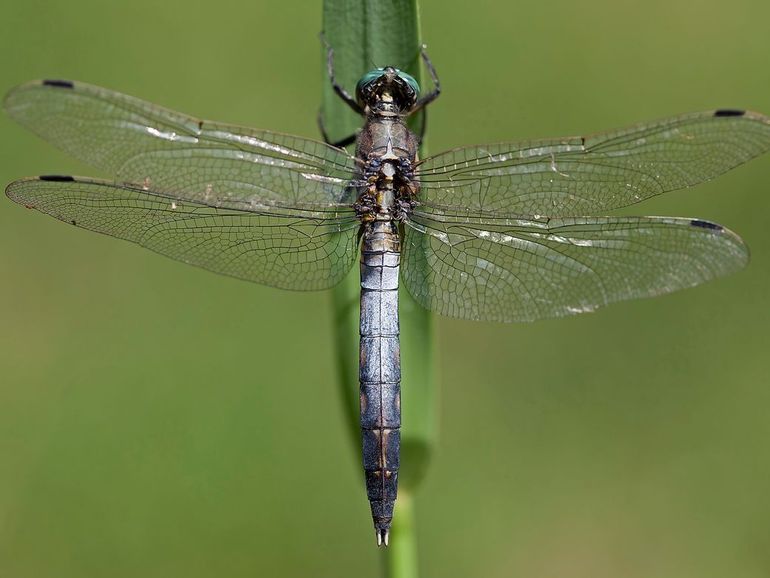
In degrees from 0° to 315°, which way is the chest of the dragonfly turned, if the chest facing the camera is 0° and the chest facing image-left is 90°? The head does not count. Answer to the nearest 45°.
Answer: approximately 180°
